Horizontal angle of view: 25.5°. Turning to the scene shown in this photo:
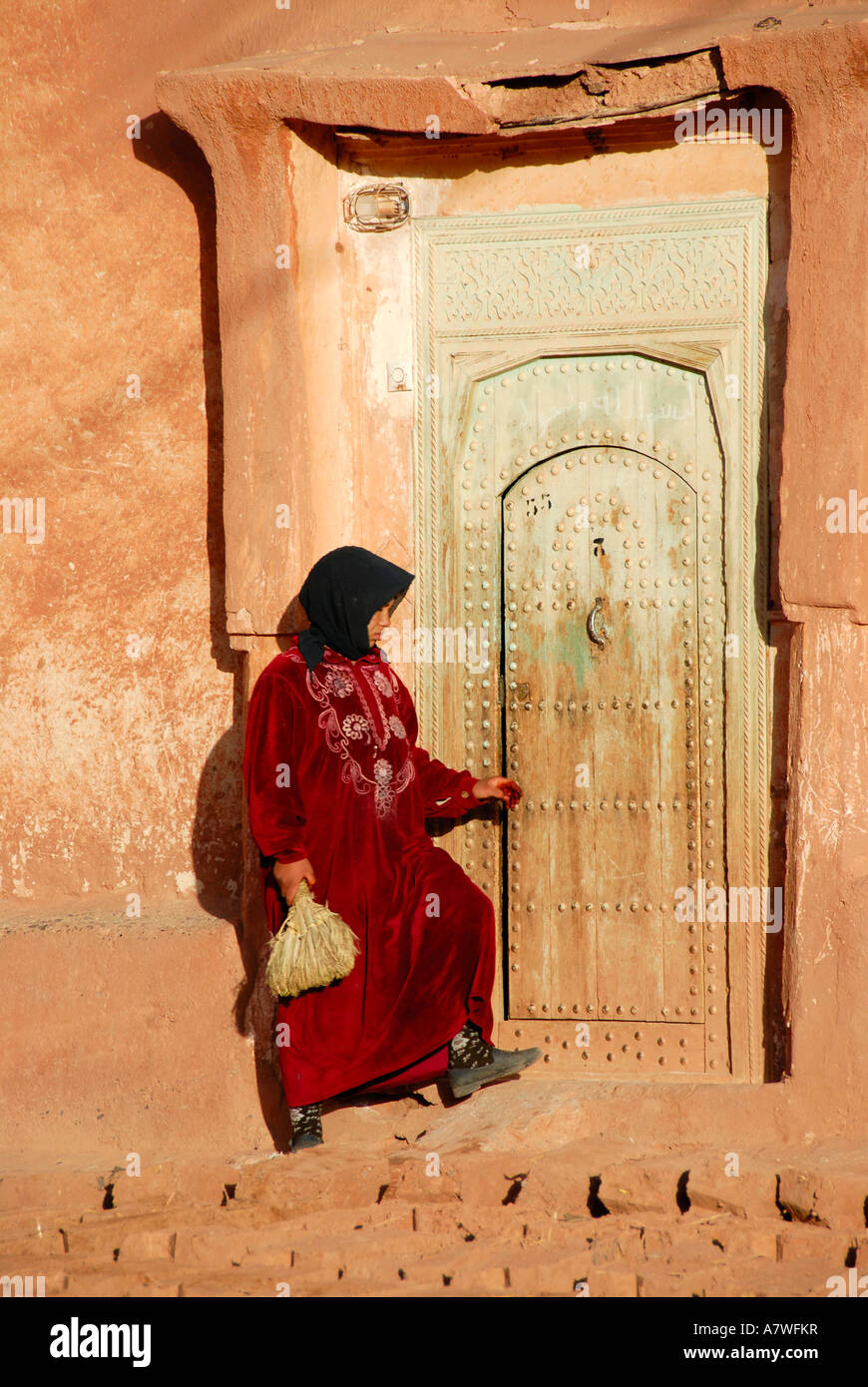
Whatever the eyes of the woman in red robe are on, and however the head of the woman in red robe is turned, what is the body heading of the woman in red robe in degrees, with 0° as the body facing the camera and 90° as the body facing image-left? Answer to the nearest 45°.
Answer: approximately 315°

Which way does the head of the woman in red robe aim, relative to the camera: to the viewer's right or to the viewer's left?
to the viewer's right
